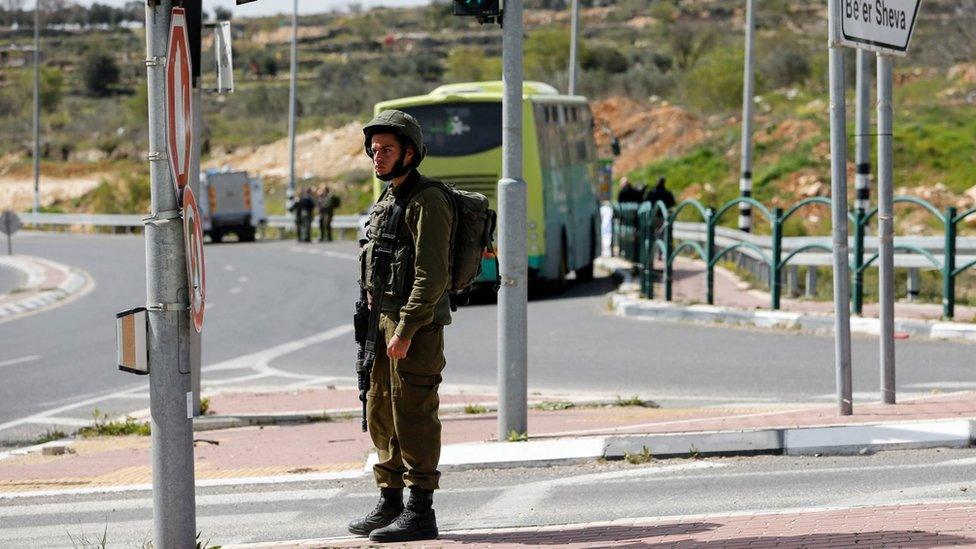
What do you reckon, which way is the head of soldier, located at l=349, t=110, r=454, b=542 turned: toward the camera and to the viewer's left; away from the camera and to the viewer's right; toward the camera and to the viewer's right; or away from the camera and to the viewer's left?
toward the camera and to the viewer's left

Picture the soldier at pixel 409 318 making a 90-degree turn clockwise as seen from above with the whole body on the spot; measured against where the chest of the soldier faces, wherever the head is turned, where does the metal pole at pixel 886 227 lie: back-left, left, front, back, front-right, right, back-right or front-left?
front-right

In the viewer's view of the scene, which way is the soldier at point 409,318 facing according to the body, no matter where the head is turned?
to the viewer's left

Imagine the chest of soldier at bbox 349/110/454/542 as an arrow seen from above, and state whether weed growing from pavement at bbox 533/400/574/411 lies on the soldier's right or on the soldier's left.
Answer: on the soldier's right

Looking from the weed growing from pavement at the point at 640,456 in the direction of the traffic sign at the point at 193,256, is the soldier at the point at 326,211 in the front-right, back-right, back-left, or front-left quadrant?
back-right

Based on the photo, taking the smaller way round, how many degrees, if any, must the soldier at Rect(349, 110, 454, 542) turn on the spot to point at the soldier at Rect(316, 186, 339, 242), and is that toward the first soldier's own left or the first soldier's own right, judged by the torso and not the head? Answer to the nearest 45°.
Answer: approximately 90° to the first soldier's own right
